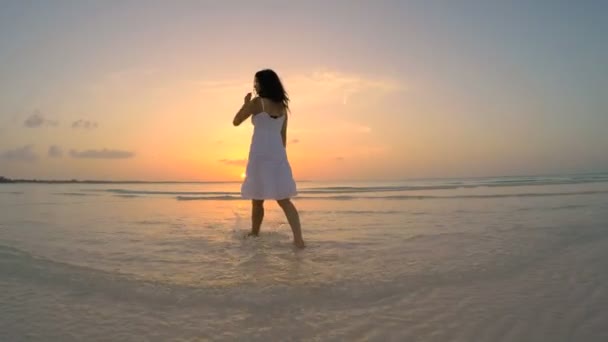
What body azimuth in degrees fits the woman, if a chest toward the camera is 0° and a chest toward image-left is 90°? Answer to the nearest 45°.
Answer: approximately 135°
